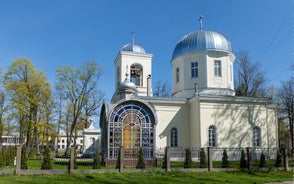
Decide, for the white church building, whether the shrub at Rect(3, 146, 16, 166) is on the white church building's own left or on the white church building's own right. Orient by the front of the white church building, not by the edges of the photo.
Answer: on the white church building's own right

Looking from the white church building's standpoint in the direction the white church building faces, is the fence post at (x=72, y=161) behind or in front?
in front

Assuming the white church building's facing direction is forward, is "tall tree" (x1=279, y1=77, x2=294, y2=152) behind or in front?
behind

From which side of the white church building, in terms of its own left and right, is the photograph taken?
front

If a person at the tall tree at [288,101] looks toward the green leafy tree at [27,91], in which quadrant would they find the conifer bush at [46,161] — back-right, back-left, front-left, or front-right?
front-left

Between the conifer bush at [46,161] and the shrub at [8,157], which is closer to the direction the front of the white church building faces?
the conifer bush

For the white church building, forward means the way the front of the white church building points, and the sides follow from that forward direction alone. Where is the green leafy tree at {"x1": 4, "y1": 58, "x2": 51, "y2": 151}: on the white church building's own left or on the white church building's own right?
on the white church building's own right
